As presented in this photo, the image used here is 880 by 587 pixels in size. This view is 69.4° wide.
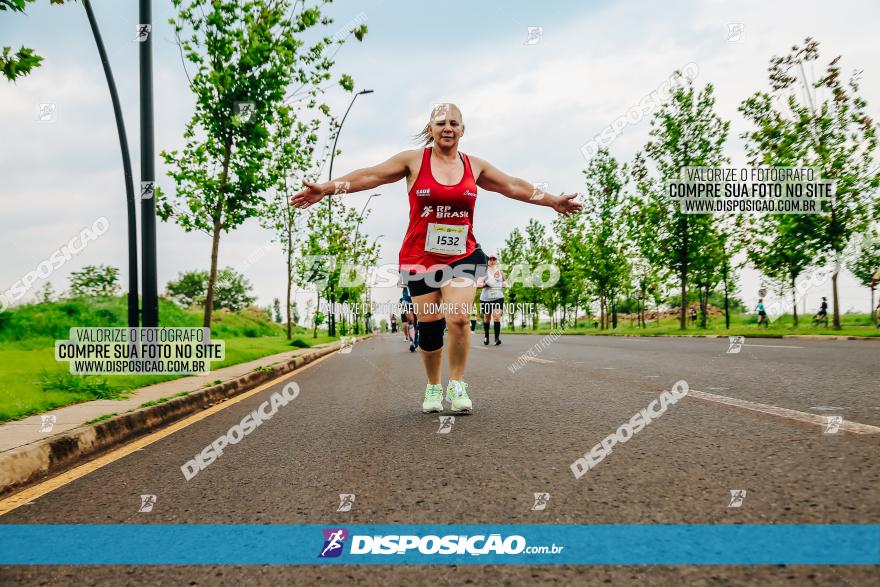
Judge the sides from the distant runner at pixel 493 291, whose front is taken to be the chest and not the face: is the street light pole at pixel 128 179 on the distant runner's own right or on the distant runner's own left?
on the distant runner's own right

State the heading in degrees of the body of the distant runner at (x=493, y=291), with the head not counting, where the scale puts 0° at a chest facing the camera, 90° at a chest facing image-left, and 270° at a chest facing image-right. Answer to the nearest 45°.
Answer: approximately 0°

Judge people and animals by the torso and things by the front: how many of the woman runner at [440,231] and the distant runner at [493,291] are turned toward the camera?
2

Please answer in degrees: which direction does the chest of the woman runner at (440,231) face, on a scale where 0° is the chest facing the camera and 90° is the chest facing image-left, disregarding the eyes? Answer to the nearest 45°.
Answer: approximately 0°

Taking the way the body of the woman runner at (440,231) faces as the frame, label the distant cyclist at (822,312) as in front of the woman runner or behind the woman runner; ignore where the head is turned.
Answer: behind

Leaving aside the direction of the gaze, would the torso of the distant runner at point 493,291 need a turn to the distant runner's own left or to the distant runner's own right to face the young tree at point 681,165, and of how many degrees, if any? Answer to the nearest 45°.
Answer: approximately 135° to the distant runner's own left

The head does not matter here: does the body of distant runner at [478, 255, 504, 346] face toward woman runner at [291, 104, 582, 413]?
yes

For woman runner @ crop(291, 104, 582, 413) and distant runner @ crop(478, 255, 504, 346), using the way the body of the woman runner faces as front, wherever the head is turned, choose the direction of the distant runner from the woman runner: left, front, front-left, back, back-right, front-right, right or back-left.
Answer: back

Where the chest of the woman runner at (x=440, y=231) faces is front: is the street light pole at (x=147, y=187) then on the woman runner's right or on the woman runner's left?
on the woman runner's right

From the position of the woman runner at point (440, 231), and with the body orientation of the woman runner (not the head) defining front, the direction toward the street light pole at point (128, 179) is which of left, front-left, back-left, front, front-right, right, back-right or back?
back-right

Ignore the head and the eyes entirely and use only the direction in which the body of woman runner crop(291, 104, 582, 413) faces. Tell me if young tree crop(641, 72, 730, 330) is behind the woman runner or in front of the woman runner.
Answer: behind
